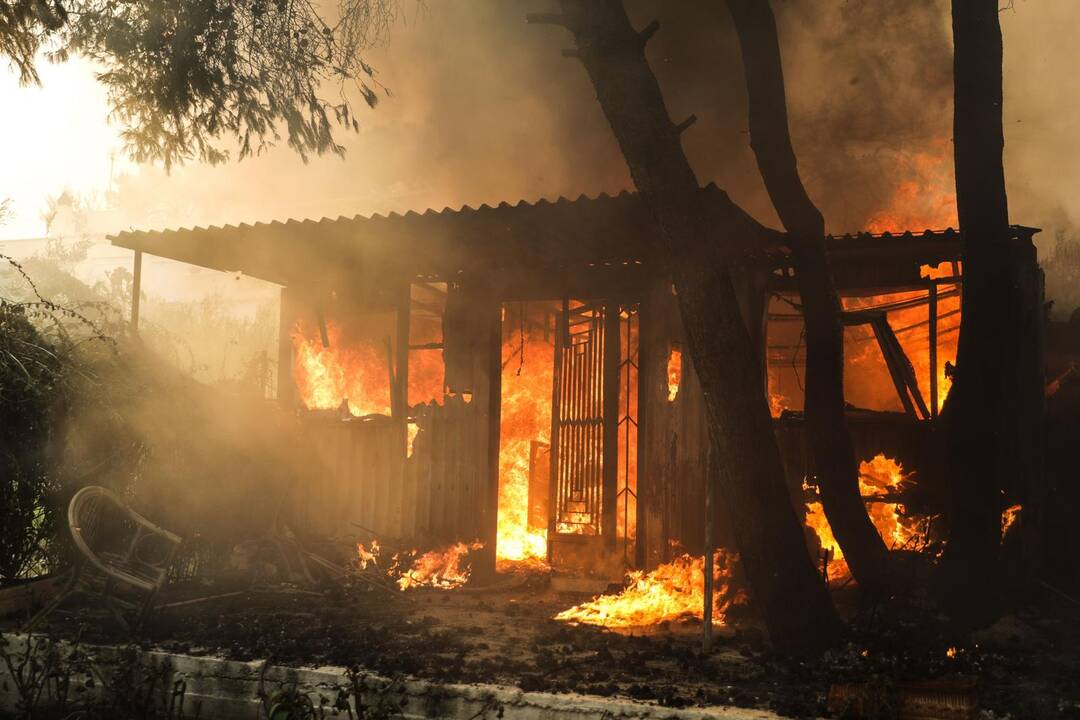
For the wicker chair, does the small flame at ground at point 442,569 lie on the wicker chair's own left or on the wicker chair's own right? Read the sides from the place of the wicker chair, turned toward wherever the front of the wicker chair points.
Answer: on the wicker chair's own left

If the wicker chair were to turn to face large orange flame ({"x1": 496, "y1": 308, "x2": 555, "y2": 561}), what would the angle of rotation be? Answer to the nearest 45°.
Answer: approximately 90° to its left

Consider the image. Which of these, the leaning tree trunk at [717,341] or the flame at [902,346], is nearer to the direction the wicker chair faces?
the leaning tree trunk

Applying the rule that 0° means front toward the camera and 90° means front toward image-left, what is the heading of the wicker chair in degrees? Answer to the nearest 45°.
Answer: approximately 315°

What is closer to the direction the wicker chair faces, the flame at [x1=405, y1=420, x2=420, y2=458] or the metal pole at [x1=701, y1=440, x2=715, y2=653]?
the metal pole
